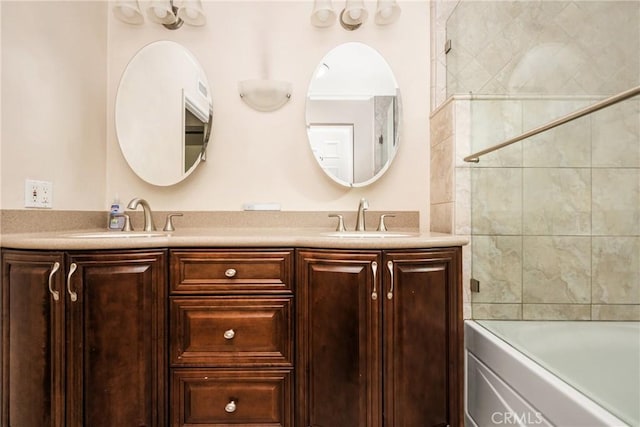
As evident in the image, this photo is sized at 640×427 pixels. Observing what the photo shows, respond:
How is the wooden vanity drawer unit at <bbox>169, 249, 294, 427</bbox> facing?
toward the camera

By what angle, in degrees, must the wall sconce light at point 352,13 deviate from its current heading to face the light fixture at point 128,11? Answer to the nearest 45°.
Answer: approximately 90° to its right

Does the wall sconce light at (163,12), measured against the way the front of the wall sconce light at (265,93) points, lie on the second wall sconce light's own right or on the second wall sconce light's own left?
on the second wall sconce light's own right

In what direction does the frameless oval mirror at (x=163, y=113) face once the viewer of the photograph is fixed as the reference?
facing the viewer

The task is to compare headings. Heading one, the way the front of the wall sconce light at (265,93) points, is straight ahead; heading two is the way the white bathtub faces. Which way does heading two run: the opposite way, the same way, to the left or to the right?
to the right

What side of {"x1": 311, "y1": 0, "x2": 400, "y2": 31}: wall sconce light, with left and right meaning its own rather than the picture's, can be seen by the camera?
front

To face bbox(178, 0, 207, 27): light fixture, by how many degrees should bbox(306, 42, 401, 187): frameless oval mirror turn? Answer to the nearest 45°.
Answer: approximately 90° to its right
